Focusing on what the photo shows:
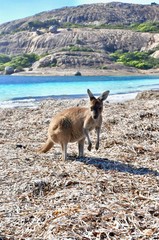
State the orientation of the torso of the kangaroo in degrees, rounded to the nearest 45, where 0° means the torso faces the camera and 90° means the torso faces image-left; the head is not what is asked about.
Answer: approximately 315°
